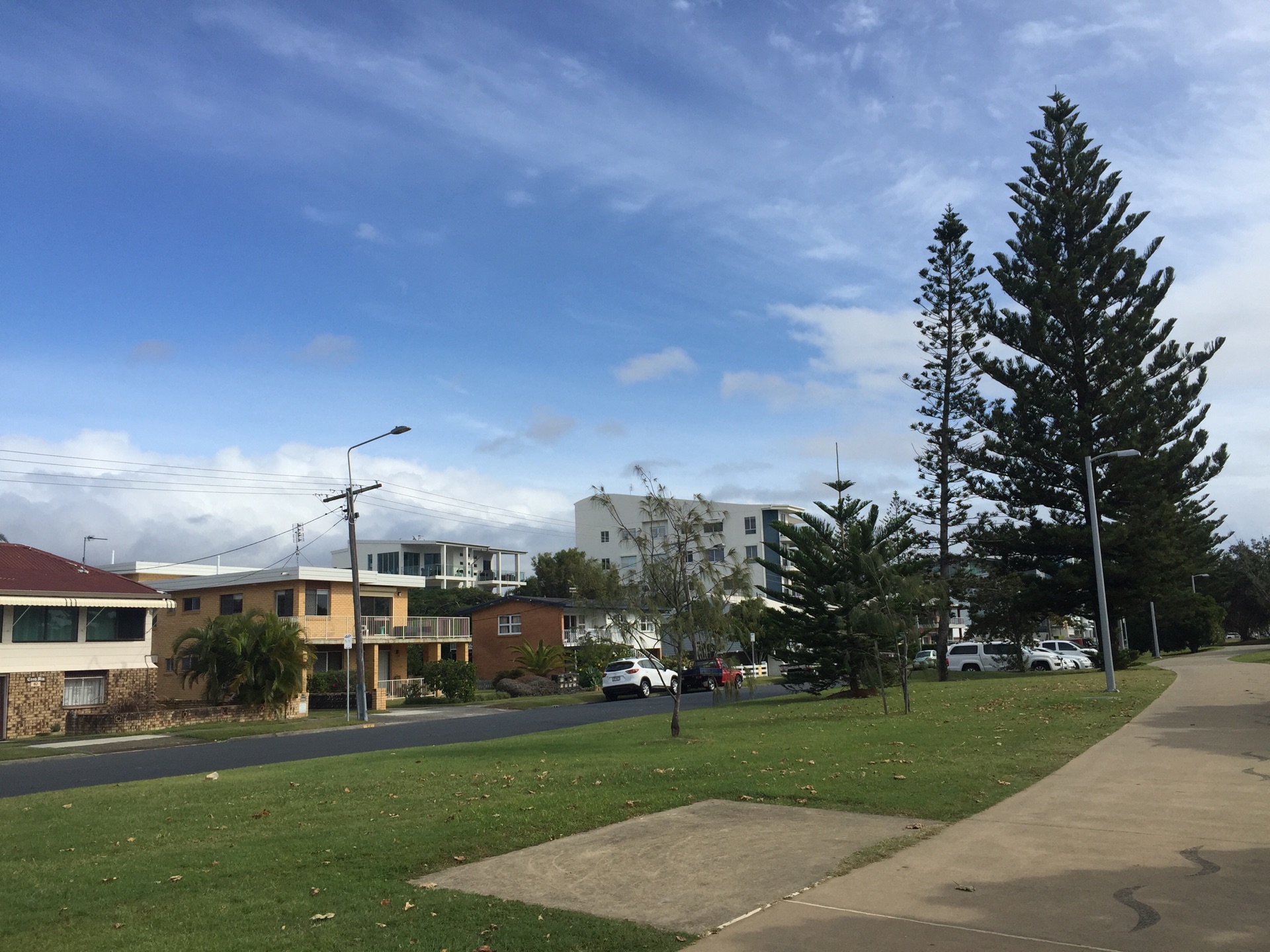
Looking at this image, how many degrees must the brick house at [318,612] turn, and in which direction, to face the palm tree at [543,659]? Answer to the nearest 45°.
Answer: approximately 45° to its left

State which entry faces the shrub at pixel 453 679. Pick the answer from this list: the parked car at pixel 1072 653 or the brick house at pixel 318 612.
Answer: the brick house

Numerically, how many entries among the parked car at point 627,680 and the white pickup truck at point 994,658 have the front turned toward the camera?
0

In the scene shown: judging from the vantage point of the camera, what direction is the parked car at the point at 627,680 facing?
facing away from the viewer and to the right of the viewer

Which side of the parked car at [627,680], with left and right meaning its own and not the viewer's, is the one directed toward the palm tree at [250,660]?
back
